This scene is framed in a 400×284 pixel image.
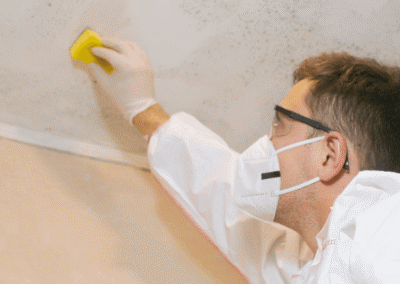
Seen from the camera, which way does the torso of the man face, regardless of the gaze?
to the viewer's left

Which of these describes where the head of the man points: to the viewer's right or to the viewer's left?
to the viewer's left
